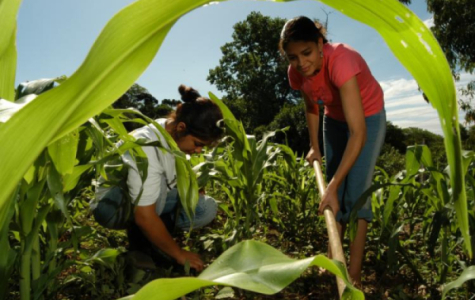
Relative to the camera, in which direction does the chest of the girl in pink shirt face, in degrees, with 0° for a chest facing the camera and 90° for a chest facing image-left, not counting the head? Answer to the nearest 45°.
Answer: approximately 45°

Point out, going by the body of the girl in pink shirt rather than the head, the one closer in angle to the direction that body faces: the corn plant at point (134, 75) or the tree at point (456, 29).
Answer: the corn plant

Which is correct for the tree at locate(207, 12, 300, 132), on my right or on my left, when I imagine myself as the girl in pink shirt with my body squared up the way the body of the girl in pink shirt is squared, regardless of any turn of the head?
on my right

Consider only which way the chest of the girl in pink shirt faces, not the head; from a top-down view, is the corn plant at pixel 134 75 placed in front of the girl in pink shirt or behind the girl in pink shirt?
in front

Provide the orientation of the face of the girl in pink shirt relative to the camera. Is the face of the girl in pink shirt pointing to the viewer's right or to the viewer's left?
to the viewer's left

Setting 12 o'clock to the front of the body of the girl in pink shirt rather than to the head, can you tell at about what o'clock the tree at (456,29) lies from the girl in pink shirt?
The tree is roughly at 5 o'clock from the girl in pink shirt.
